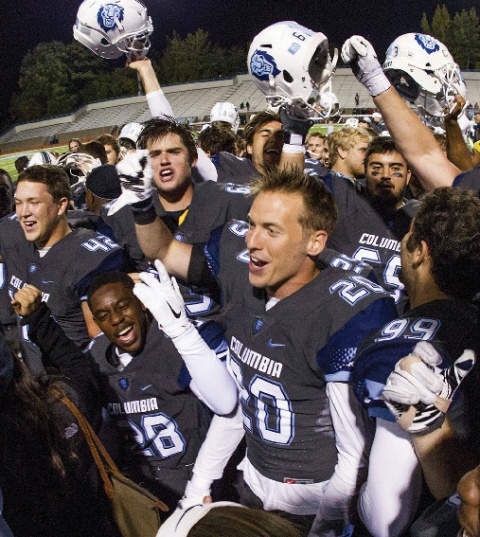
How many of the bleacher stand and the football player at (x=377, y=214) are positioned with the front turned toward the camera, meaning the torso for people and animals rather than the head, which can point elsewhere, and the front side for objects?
2

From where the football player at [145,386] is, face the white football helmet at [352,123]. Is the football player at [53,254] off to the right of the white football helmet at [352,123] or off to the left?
left

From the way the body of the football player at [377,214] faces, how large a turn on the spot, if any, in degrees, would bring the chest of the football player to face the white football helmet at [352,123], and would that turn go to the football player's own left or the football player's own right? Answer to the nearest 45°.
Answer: approximately 180°

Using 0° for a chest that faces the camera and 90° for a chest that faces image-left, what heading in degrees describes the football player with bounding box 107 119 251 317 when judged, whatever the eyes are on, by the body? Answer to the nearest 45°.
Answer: approximately 45°

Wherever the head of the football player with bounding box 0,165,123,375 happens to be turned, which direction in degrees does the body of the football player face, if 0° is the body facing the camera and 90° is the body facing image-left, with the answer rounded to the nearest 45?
approximately 45°

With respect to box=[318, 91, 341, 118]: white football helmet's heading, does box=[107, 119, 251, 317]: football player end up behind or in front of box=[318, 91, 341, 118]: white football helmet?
behind

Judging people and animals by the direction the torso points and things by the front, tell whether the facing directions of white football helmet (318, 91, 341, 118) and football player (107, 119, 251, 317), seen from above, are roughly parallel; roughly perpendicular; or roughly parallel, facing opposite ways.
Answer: roughly perpendicular
